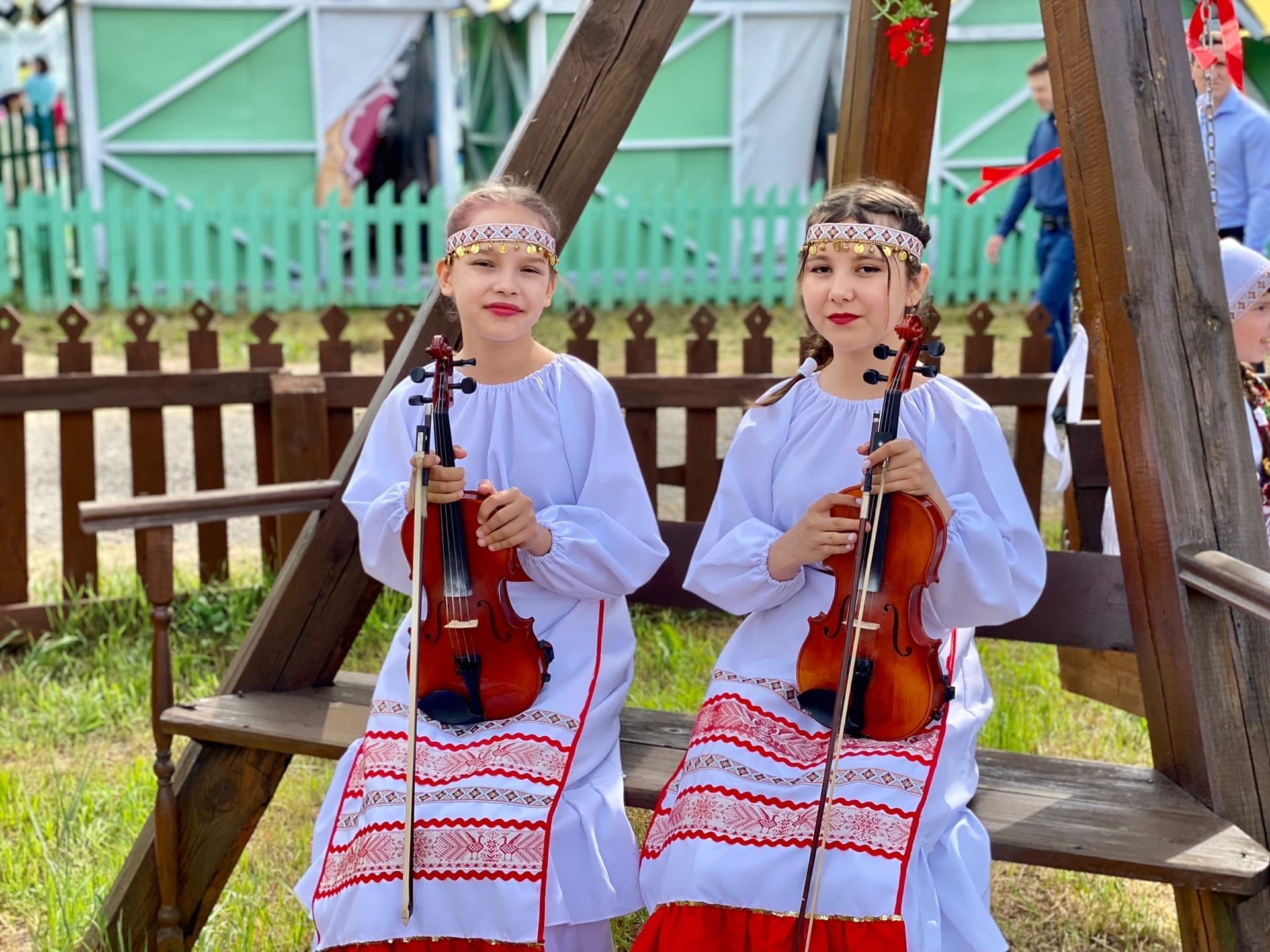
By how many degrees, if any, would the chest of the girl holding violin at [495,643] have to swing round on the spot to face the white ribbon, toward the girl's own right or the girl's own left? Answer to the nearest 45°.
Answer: approximately 135° to the girl's own left

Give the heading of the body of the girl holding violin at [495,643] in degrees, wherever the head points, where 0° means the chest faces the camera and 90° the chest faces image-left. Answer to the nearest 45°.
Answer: approximately 0°

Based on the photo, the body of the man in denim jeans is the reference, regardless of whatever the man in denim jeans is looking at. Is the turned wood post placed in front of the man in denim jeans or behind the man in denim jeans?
in front

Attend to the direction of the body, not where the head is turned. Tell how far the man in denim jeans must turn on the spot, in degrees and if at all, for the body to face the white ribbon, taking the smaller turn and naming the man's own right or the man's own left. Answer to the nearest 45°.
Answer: approximately 45° to the man's own left

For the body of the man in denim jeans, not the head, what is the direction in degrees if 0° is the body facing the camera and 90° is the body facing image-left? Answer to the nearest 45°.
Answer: approximately 45°

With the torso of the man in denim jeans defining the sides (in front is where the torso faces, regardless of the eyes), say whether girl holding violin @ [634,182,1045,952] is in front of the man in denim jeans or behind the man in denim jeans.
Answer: in front

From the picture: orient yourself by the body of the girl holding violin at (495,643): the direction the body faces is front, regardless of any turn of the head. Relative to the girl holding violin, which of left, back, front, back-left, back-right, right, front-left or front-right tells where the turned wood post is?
back-right

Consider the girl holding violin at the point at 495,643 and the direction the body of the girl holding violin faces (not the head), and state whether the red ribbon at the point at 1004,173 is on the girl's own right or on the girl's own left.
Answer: on the girl's own left

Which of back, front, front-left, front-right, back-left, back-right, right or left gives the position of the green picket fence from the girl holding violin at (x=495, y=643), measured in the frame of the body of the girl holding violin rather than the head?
back
